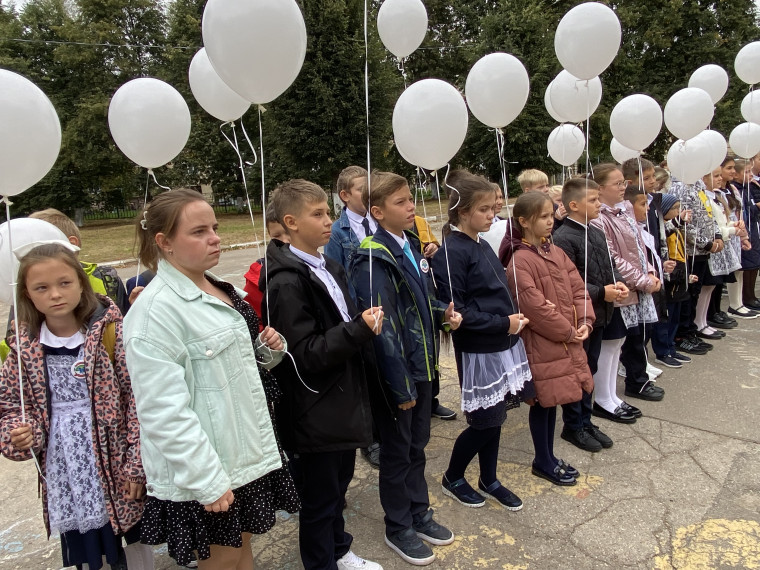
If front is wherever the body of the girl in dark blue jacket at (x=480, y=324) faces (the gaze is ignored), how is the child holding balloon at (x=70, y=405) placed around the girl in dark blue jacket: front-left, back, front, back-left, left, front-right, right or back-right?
right

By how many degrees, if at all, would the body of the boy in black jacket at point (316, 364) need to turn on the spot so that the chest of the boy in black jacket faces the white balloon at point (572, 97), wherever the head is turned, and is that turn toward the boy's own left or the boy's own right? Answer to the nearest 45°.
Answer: approximately 90° to the boy's own left

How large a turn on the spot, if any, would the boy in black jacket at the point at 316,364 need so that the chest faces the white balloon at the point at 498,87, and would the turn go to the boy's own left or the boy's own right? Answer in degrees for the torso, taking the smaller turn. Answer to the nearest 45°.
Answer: approximately 90° to the boy's own left

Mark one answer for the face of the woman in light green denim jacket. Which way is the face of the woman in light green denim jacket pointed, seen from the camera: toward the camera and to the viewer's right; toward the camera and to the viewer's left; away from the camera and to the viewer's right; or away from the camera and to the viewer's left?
toward the camera and to the viewer's right

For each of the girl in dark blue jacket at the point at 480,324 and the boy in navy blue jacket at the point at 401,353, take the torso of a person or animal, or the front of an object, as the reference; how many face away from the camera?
0
